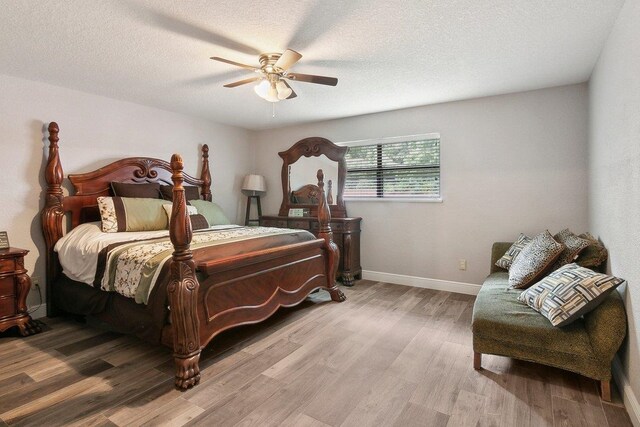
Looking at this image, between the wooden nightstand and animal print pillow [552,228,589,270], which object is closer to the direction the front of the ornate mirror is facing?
the wooden nightstand

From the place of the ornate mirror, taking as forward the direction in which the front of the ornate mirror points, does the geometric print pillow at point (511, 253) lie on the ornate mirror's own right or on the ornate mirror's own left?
on the ornate mirror's own left

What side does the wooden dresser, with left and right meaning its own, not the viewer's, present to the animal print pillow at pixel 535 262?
left

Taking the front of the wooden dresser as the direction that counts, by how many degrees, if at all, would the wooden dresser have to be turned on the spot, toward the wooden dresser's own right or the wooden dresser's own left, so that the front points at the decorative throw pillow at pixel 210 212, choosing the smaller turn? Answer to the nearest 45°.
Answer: approximately 45° to the wooden dresser's own right

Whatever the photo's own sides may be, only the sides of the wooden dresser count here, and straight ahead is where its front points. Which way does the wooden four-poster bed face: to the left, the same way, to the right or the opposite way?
to the left

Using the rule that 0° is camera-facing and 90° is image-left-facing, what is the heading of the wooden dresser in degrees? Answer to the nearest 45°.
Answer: approximately 45°

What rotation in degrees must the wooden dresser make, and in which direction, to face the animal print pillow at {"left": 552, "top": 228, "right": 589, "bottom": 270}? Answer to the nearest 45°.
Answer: approximately 90° to its left
